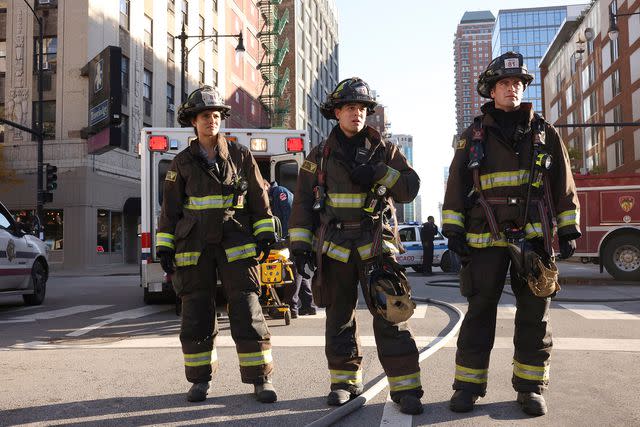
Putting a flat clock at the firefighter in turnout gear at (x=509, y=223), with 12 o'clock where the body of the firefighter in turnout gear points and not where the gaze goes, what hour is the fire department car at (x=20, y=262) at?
The fire department car is roughly at 4 o'clock from the firefighter in turnout gear.

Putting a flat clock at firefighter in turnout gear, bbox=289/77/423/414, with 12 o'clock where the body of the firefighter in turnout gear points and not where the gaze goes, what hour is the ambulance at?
The ambulance is roughly at 5 o'clock from the firefighter in turnout gear.

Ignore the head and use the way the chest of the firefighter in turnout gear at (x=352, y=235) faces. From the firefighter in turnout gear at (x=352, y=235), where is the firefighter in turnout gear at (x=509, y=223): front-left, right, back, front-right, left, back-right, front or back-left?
left

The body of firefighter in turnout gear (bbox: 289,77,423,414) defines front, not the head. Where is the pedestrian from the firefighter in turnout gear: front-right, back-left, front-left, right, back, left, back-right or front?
back

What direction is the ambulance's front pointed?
away from the camera

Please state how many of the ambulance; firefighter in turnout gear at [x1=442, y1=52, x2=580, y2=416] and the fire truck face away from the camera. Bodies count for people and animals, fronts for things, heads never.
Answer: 1

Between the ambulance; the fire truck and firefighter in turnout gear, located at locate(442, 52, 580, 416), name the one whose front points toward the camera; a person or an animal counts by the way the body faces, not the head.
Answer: the firefighter in turnout gear

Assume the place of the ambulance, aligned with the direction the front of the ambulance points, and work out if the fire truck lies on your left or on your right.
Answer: on your right

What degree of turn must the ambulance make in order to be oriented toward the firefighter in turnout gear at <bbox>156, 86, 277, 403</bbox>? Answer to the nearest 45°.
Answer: approximately 180°

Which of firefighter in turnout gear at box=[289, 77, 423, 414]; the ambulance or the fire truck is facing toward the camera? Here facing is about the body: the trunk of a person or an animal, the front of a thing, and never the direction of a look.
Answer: the firefighter in turnout gear

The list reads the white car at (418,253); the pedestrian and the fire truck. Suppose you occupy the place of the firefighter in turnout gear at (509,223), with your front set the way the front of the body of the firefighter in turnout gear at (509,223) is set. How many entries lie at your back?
3

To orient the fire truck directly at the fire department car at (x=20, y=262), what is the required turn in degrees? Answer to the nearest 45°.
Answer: approximately 135° to its right
